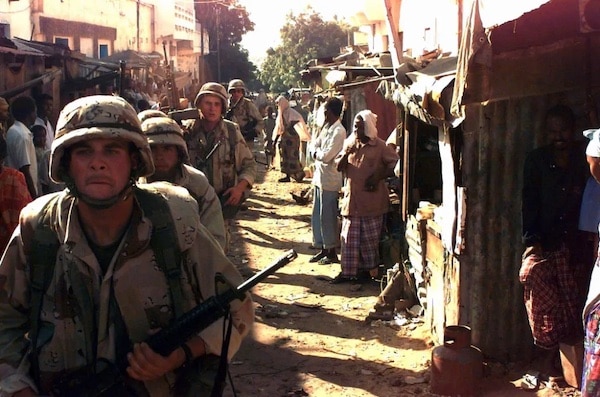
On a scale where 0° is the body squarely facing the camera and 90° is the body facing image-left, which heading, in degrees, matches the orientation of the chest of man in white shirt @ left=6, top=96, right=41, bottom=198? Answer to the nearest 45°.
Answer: approximately 270°

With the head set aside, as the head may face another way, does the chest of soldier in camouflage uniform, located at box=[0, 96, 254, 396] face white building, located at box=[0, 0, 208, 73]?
no

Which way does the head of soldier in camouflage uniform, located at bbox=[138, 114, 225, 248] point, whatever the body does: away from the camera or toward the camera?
toward the camera

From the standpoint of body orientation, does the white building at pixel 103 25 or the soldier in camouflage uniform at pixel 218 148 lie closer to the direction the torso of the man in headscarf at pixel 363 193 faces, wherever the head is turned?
the soldier in camouflage uniform

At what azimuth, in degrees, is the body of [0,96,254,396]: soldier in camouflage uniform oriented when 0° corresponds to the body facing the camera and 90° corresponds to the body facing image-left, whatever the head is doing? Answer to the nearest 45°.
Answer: approximately 0°

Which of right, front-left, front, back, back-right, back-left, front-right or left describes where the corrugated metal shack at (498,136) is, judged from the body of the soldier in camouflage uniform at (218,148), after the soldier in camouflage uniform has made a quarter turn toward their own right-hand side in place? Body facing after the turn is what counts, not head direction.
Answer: back-left

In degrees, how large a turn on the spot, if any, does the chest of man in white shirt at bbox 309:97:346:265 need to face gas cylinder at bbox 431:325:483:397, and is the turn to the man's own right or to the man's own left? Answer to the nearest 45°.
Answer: approximately 90° to the man's own left

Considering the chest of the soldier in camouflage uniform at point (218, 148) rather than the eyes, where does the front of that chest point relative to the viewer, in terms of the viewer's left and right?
facing the viewer

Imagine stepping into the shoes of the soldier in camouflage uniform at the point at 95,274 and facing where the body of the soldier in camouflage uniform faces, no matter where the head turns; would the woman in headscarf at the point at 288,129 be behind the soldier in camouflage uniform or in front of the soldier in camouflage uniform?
behind

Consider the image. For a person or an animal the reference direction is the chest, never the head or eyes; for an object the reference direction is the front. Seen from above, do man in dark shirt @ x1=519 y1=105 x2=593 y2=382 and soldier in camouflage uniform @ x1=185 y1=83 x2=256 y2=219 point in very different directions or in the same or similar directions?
same or similar directions

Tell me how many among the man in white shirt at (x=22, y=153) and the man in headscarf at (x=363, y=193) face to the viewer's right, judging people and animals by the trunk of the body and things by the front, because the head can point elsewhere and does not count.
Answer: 1

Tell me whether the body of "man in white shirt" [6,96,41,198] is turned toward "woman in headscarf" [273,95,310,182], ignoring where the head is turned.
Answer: no

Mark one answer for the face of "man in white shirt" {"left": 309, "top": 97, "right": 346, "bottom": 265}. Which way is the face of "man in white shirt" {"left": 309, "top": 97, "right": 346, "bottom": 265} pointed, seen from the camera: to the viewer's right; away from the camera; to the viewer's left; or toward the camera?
to the viewer's left

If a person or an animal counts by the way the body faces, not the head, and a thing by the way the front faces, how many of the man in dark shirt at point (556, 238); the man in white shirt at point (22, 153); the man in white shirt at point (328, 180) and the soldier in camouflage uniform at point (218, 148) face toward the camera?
2
